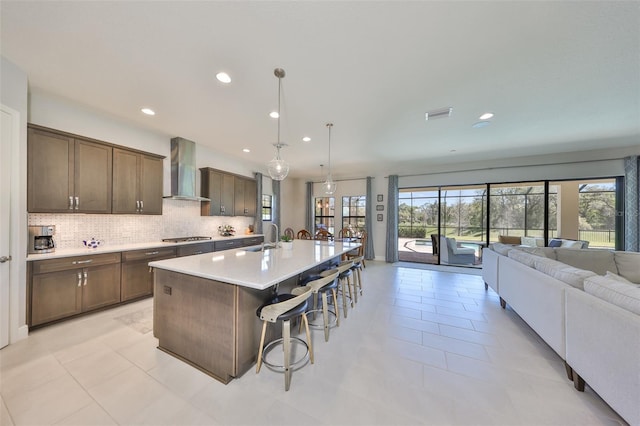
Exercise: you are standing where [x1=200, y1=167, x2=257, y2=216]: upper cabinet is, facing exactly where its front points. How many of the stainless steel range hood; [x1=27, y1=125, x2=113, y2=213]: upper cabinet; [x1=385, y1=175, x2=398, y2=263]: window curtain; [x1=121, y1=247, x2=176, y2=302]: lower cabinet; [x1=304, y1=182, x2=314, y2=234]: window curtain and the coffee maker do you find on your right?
4

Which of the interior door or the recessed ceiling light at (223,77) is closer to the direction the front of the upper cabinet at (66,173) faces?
the recessed ceiling light

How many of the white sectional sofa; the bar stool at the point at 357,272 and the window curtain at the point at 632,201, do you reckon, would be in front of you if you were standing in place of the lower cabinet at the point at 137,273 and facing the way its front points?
3

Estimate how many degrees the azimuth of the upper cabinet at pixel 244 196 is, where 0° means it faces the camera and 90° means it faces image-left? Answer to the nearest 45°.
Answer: approximately 315°

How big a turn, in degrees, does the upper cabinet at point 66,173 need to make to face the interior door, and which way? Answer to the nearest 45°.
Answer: approximately 90° to its right

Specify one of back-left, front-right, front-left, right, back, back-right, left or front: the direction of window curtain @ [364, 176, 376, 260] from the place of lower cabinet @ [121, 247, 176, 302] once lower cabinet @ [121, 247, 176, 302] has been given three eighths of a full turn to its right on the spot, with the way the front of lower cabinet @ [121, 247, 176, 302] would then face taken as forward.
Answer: back

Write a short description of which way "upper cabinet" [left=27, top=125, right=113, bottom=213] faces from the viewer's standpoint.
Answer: facing the viewer and to the right of the viewer

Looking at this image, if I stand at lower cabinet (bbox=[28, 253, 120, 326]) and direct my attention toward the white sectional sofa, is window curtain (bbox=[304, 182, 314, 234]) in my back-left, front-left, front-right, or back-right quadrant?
front-left

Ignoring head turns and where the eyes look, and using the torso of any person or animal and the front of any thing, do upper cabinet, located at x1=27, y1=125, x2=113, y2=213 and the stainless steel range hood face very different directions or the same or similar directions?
same or similar directions

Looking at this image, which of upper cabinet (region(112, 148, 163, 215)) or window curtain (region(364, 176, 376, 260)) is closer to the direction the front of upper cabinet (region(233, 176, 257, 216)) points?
the window curtain

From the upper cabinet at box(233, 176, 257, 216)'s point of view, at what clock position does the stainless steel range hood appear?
The stainless steel range hood is roughly at 3 o'clock from the upper cabinet.

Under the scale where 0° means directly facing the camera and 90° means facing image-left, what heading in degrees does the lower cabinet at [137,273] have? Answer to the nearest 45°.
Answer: approximately 315°

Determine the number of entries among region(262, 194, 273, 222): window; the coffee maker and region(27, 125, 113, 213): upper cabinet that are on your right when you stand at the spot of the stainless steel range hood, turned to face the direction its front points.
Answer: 2

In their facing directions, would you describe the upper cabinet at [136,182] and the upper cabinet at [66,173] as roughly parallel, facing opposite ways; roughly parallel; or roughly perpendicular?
roughly parallel

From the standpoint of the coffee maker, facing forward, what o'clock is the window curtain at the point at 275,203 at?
The window curtain is roughly at 10 o'clock from the coffee maker.

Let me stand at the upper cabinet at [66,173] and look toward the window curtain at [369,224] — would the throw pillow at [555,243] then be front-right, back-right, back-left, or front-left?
front-right

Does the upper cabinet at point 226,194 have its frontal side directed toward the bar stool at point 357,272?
yes

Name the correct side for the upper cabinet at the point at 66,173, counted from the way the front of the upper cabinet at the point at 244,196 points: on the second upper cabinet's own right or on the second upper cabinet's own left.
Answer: on the second upper cabinet's own right

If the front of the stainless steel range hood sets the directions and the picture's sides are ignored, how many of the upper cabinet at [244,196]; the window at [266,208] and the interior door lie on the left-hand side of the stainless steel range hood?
2
